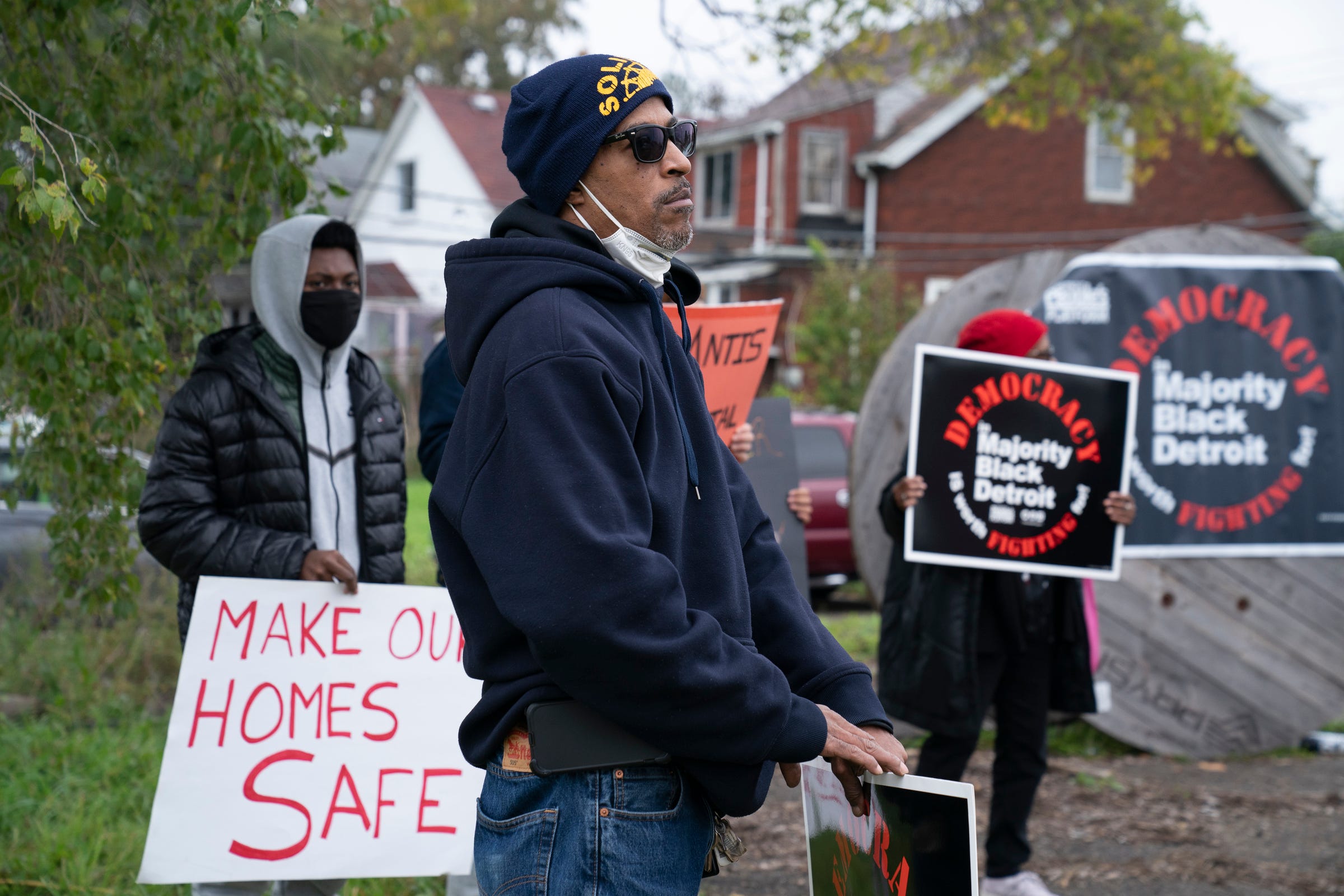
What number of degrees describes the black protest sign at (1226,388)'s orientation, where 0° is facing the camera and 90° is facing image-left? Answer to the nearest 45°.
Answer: approximately 0°

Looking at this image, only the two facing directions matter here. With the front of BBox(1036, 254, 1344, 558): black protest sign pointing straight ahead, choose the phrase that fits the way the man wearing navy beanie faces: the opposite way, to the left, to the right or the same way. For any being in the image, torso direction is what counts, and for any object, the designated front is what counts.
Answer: to the left

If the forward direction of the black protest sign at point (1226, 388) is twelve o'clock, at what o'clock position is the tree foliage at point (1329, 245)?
The tree foliage is roughly at 6 o'clock from the black protest sign.

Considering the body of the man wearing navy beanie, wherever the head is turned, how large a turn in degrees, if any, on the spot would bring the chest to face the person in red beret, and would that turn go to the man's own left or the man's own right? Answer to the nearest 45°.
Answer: approximately 45° to the man's own left

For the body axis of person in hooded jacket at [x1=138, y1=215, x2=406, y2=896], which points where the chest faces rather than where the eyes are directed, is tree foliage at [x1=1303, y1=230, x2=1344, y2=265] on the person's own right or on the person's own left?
on the person's own left

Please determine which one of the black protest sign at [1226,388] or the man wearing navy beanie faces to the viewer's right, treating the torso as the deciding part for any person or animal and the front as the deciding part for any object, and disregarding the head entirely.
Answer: the man wearing navy beanie

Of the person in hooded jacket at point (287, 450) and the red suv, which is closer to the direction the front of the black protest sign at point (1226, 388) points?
the person in hooded jacket

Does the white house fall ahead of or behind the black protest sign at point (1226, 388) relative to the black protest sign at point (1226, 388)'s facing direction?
behind

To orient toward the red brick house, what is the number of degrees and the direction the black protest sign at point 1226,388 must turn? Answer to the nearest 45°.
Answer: approximately 180°

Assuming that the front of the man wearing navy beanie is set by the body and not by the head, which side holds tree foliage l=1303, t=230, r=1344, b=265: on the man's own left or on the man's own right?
on the man's own left

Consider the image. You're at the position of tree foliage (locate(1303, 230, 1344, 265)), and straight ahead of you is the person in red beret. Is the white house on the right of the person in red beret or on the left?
right

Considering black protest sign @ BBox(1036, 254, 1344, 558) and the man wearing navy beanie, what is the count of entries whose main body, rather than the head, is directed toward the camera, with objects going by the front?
1

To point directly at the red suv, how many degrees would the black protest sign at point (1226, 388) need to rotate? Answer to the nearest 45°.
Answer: approximately 135° to its right

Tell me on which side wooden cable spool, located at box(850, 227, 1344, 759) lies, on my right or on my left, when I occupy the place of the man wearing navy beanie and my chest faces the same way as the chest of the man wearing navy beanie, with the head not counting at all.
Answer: on my left

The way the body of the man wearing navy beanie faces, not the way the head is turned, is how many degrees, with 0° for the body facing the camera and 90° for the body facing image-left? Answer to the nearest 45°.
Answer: approximately 270°

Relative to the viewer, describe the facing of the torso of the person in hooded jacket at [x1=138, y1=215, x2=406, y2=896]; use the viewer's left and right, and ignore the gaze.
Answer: facing the viewer and to the right of the viewer

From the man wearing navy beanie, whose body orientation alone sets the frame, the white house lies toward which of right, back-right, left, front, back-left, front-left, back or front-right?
left

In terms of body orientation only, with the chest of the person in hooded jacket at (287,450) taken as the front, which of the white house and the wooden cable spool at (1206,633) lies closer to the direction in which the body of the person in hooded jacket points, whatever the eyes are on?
the wooden cable spool

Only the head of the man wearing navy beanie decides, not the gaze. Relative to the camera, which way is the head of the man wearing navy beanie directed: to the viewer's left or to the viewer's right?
to the viewer's right
